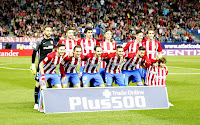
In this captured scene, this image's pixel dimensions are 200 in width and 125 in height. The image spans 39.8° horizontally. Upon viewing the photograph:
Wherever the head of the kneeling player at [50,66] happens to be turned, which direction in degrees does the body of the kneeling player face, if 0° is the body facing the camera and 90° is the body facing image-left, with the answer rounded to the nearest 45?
approximately 315°

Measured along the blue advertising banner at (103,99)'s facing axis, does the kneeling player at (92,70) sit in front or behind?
behind

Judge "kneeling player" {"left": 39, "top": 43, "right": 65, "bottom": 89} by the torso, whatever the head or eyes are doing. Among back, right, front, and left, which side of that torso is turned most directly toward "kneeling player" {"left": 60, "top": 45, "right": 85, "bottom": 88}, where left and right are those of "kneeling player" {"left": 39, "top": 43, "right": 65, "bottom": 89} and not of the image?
left

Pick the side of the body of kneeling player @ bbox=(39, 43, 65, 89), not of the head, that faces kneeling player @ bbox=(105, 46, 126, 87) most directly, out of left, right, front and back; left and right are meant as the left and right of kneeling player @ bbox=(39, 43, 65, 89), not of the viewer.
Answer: left

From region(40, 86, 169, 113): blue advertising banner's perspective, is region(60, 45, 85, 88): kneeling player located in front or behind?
behind

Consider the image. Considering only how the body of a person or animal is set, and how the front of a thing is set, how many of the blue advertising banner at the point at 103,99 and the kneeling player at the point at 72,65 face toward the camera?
2

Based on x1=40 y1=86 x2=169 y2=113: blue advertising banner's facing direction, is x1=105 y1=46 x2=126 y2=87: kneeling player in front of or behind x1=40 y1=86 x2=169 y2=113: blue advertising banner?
behind
